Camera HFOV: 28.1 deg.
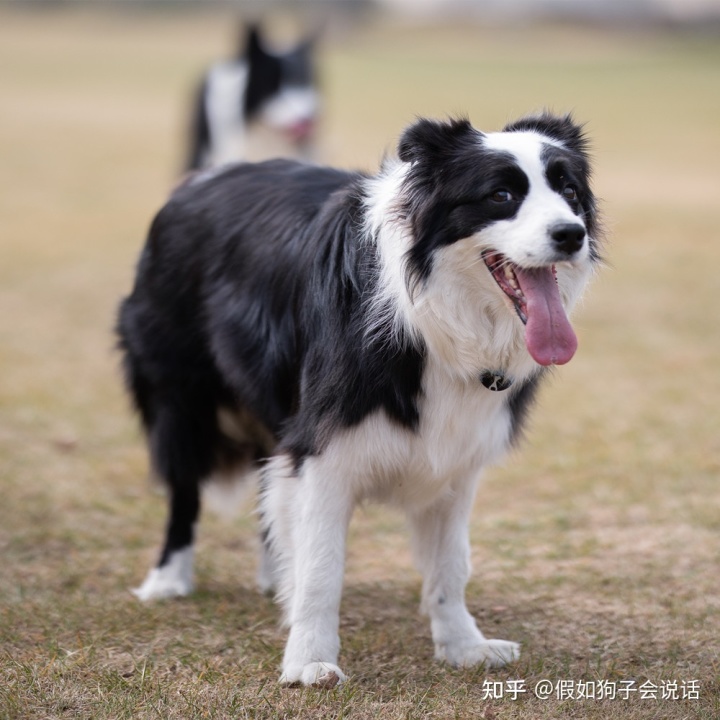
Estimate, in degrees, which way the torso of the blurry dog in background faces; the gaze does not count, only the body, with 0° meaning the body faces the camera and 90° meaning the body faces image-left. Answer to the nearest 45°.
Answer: approximately 315°

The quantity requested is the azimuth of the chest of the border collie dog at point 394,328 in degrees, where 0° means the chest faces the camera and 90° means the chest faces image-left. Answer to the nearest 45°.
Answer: approximately 315°
